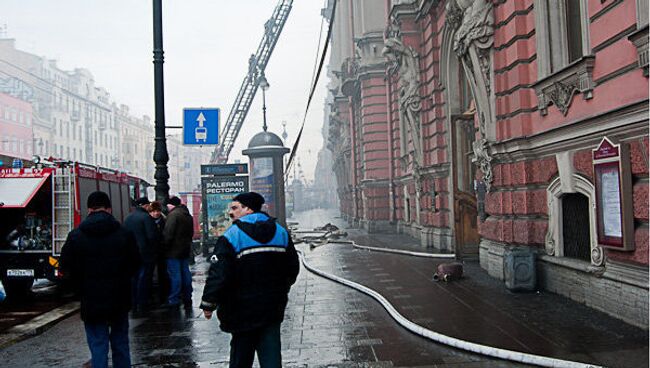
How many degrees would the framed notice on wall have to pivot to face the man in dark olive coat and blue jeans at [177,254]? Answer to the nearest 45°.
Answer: approximately 45° to its right

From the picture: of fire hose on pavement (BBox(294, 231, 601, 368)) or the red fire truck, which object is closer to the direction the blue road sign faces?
the fire hose on pavement

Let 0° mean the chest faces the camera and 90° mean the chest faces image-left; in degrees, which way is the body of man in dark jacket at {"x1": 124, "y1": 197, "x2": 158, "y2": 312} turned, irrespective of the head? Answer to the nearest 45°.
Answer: approximately 225°

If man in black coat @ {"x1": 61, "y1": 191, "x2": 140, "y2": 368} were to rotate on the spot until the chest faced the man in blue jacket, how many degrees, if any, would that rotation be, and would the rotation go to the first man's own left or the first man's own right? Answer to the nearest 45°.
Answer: approximately 135° to the first man's own right

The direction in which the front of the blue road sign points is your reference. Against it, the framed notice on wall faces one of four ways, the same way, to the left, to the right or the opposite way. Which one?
to the right

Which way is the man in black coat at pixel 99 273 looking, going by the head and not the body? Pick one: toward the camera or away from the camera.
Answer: away from the camera

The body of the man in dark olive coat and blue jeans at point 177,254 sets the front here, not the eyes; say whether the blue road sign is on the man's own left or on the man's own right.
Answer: on the man's own right

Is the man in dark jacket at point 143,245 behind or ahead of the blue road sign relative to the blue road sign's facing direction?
ahead

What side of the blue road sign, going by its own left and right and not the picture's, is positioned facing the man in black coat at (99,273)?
front

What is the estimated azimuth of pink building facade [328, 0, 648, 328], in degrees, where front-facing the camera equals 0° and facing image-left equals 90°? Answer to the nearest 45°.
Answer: approximately 45°

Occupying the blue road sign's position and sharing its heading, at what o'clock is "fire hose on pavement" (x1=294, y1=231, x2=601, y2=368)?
The fire hose on pavement is roughly at 11 o'clock from the blue road sign.

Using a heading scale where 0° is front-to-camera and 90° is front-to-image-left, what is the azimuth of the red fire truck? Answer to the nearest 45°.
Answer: approximately 225°

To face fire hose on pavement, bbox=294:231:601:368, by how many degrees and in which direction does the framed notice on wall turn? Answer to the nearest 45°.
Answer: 0° — it already faces it

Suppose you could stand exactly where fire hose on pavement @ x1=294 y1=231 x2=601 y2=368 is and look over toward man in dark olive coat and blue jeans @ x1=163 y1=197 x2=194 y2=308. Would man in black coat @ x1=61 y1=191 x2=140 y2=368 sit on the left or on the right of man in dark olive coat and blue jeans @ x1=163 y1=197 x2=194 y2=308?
left

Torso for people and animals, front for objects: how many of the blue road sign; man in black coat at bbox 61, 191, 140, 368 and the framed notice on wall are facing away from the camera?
1
